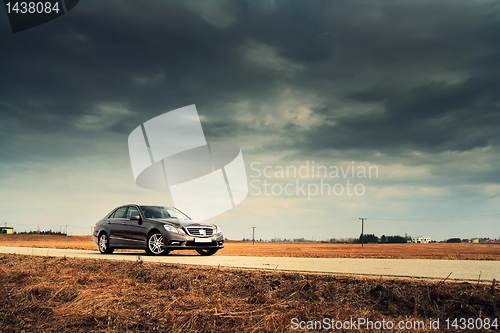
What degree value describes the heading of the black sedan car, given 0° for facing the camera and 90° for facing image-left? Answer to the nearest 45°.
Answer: approximately 315°
